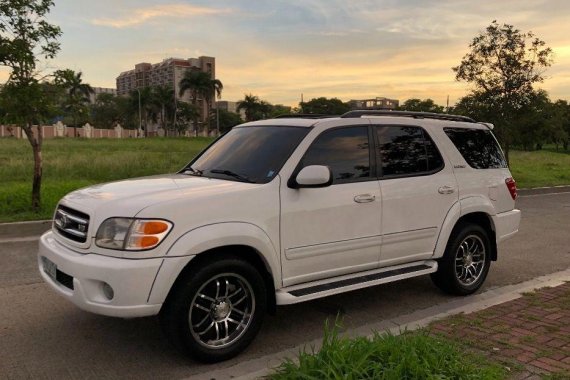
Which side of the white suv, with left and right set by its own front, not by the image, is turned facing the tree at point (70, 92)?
right

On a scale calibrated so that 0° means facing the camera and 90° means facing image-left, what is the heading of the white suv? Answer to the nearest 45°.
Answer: approximately 45°
